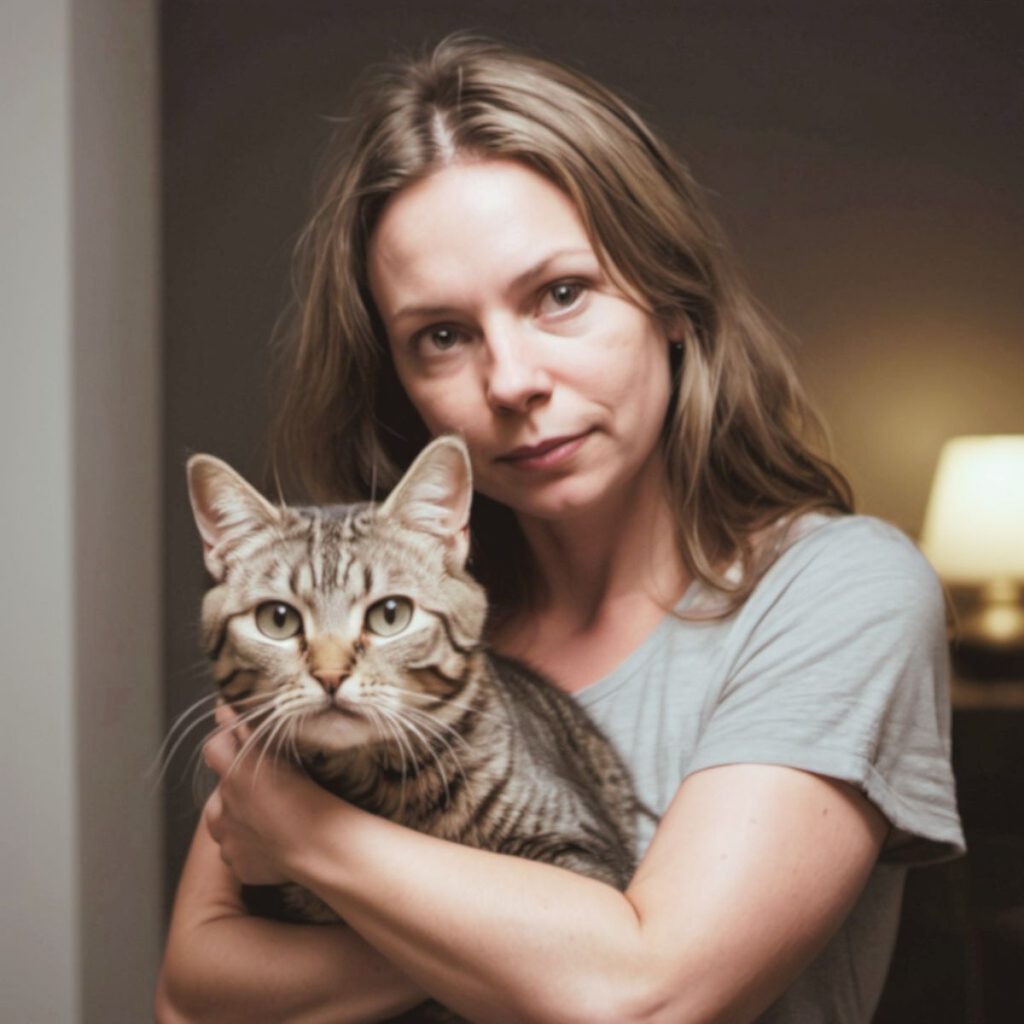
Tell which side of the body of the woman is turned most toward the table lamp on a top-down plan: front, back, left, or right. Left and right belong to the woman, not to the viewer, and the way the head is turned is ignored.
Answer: back

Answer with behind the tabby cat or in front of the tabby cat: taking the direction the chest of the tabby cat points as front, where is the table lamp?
behind

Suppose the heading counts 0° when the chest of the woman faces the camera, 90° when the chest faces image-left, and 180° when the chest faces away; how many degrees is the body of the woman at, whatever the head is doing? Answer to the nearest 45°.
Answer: approximately 45°

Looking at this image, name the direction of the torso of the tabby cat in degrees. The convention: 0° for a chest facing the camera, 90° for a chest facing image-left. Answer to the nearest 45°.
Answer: approximately 45°
